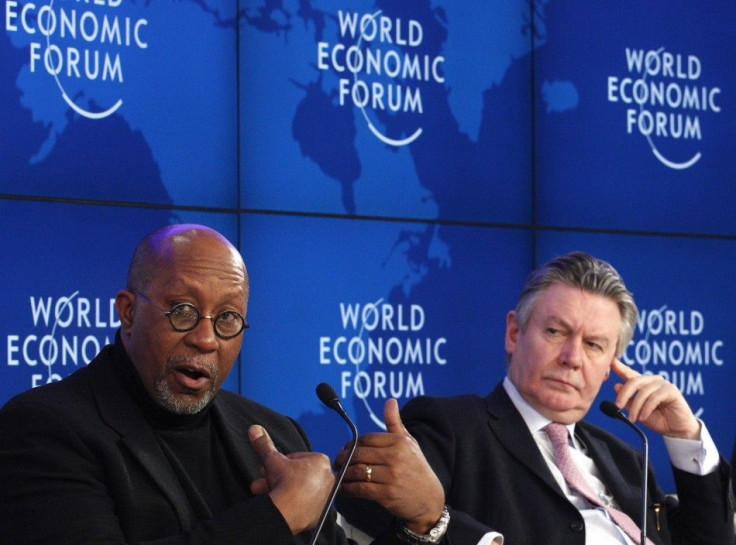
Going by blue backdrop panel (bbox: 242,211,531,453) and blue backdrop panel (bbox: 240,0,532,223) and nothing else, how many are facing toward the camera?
2

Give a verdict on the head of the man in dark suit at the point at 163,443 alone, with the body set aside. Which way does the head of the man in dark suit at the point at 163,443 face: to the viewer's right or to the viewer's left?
to the viewer's right

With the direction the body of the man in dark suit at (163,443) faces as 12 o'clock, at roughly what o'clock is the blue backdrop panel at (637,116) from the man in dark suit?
The blue backdrop panel is roughly at 9 o'clock from the man in dark suit.

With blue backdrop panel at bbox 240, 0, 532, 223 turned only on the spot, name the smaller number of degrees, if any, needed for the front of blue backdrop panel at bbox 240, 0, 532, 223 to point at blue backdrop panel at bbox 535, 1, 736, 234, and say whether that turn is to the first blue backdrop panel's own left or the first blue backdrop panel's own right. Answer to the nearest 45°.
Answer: approximately 135° to the first blue backdrop panel's own left

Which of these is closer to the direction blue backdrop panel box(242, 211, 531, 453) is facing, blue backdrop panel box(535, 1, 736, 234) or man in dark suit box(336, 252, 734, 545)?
the man in dark suit

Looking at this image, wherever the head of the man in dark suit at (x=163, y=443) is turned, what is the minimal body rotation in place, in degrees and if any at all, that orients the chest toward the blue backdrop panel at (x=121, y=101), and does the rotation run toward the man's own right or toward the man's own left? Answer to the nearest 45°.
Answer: approximately 135° to the man's own left
